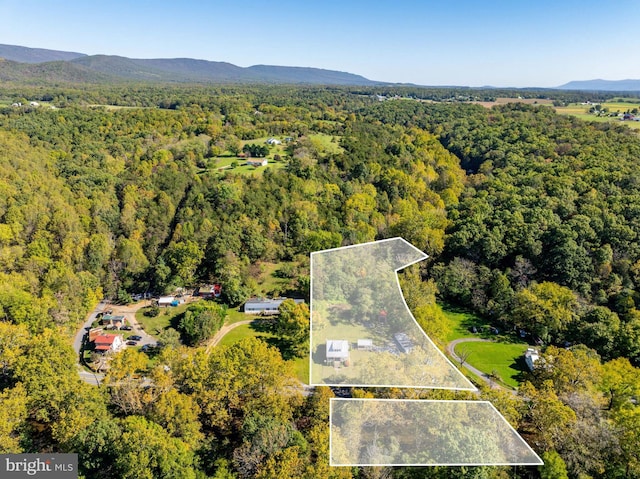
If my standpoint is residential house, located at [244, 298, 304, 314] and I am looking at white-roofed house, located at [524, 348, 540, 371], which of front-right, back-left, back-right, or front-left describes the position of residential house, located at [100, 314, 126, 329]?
back-right

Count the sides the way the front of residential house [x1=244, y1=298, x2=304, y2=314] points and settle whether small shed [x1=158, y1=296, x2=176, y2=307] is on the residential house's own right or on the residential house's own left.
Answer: on the residential house's own right

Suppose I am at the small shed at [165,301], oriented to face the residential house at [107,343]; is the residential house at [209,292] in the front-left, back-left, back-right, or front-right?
back-left

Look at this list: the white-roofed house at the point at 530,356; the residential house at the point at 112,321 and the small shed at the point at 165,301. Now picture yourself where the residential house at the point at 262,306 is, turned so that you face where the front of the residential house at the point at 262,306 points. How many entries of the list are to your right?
2

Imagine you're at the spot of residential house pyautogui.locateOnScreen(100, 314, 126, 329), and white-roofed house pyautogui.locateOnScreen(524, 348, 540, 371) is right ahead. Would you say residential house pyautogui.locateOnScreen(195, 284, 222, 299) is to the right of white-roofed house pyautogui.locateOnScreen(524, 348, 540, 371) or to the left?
left

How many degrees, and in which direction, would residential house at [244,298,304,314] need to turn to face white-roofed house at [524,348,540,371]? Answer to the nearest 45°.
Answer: approximately 45° to its left

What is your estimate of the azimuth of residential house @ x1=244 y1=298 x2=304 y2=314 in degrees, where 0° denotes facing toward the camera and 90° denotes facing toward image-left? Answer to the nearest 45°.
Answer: approximately 0°

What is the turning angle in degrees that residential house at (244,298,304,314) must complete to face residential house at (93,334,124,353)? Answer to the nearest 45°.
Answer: approximately 45° to its right

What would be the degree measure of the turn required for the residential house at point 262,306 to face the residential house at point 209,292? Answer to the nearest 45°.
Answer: approximately 135° to its right

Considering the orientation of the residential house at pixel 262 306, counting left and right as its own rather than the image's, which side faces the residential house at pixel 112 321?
right
